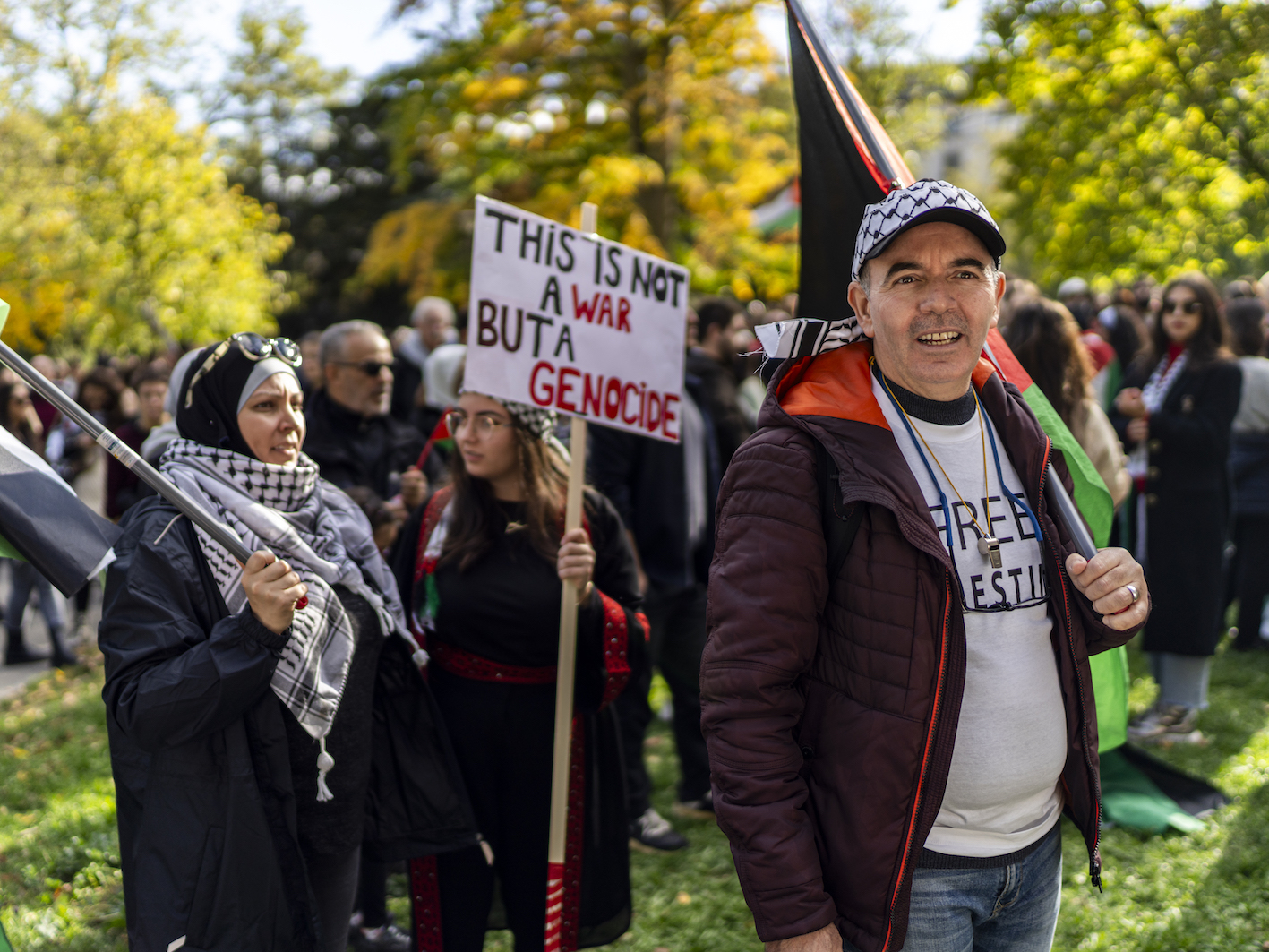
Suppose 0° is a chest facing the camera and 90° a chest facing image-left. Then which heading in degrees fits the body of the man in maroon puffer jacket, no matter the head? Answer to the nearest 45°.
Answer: approximately 315°

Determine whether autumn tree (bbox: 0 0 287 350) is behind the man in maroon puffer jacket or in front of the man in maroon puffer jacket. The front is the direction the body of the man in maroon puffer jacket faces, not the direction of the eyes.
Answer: behind

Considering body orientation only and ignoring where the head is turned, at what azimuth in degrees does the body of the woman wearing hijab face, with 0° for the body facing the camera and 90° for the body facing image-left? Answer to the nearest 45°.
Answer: approximately 315°

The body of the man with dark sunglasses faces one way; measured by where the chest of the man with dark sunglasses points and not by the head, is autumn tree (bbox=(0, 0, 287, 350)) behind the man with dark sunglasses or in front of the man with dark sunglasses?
behind

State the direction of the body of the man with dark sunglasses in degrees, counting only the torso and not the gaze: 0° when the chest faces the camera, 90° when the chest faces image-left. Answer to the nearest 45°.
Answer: approximately 315°
